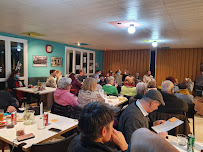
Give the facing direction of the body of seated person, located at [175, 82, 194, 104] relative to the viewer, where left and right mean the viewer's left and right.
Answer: facing away from the viewer

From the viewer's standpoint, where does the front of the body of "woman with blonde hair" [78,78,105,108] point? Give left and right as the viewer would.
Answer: facing away from the viewer and to the right of the viewer

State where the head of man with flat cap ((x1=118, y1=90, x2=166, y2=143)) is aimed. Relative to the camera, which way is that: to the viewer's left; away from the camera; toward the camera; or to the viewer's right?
to the viewer's right

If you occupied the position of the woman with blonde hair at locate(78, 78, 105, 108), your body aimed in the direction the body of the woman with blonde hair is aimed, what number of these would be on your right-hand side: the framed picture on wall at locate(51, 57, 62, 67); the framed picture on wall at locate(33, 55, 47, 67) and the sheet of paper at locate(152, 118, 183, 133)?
1

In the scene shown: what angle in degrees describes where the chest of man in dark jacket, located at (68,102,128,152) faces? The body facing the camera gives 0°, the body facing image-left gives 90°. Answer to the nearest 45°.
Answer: approximately 225°

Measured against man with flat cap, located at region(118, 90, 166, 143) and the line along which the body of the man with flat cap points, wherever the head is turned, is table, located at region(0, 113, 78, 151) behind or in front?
behind

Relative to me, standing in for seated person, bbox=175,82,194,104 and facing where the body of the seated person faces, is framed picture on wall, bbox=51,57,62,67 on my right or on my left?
on my left

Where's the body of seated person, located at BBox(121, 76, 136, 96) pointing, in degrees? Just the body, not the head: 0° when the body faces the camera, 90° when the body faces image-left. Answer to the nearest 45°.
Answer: approximately 180°
